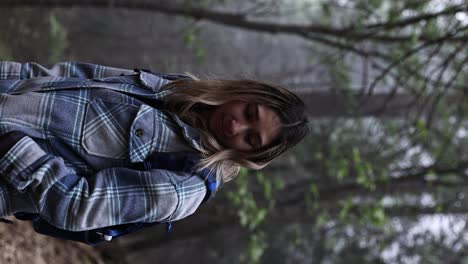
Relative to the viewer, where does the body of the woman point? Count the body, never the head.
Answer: toward the camera
